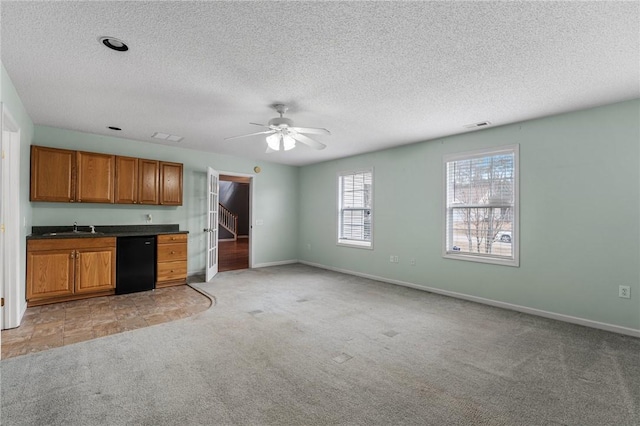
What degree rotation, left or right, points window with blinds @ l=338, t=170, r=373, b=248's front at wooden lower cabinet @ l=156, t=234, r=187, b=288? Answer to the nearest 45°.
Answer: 0° — it already faces it

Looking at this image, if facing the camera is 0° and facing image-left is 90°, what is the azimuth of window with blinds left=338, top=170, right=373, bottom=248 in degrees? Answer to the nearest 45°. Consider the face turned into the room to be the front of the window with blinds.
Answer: approximately 45°

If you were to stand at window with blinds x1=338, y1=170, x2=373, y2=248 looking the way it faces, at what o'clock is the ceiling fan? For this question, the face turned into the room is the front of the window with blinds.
The ceiling fan is roughly at 11 o'clock from the window with blinds.

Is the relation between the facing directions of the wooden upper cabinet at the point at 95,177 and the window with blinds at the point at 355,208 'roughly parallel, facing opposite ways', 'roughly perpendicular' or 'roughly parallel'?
roughly perpendicular

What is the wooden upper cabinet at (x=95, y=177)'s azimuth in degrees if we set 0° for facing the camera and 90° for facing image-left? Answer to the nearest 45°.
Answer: approximately 0°

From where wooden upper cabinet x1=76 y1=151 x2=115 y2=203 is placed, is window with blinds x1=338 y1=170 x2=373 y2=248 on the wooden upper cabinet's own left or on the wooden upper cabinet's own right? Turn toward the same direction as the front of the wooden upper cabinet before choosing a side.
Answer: on the wooden upper cabinet's own left

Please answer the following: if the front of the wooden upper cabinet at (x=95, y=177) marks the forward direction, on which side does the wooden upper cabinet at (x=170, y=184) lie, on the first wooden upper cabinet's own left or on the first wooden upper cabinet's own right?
on the first wooden upper cabinet's own left

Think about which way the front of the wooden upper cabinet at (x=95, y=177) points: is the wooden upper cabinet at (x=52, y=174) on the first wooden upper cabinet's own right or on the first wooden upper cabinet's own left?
on the first wooden upper cabinet's own right

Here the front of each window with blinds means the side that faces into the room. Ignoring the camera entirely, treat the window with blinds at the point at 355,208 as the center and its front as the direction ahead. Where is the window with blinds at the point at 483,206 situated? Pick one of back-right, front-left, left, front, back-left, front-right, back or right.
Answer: left
